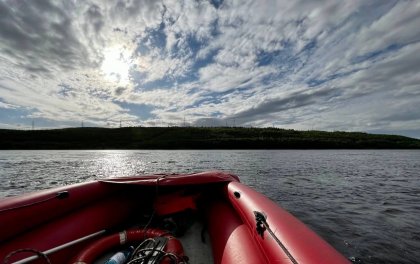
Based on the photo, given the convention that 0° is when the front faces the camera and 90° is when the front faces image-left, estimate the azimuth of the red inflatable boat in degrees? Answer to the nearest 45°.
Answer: approximately 180°
